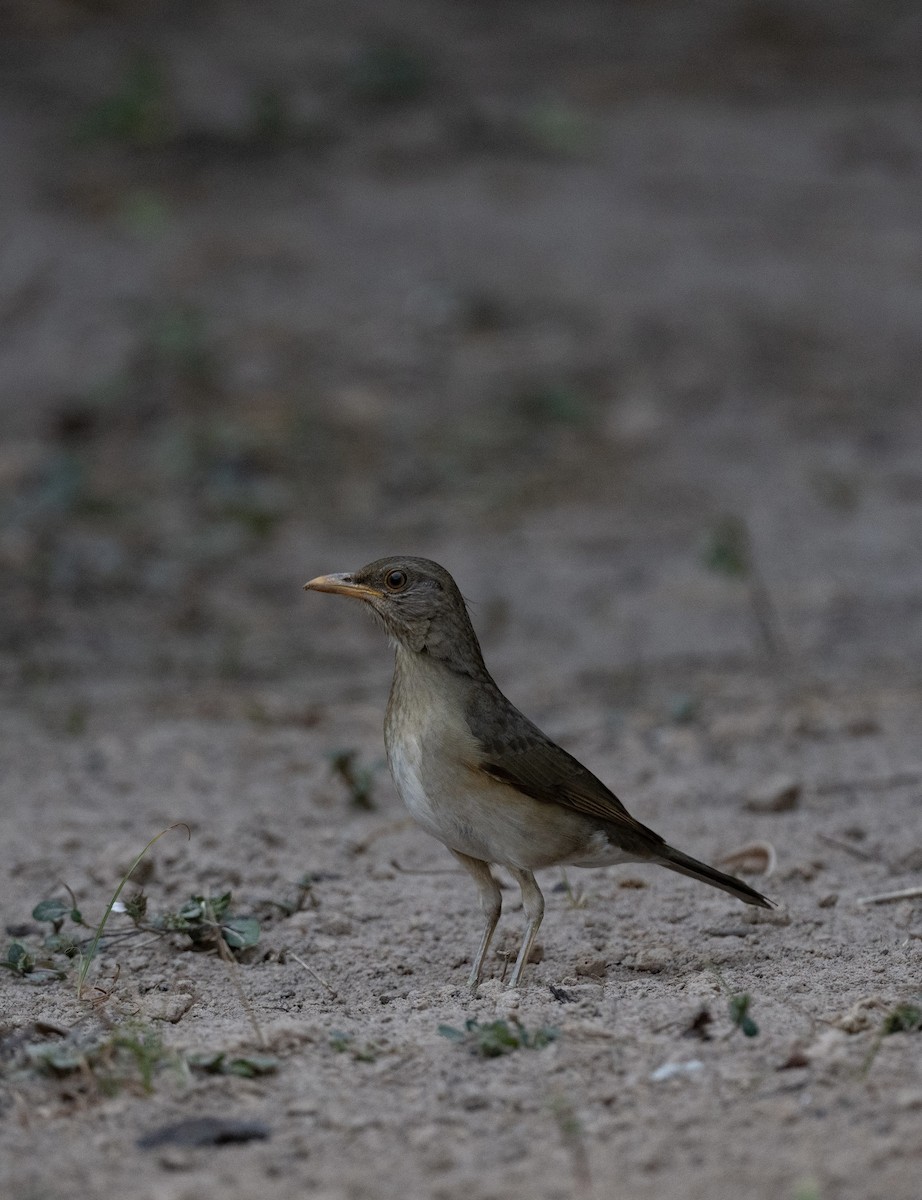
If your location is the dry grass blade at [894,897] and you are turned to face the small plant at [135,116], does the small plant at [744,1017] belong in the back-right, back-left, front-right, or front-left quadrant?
back-left

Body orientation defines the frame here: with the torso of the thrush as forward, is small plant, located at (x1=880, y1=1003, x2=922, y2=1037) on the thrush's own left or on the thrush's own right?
on the thrush's own left

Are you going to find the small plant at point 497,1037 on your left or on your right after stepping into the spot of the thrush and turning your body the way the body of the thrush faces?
on your left

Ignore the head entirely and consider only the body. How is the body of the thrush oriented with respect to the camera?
to the viewer's left
